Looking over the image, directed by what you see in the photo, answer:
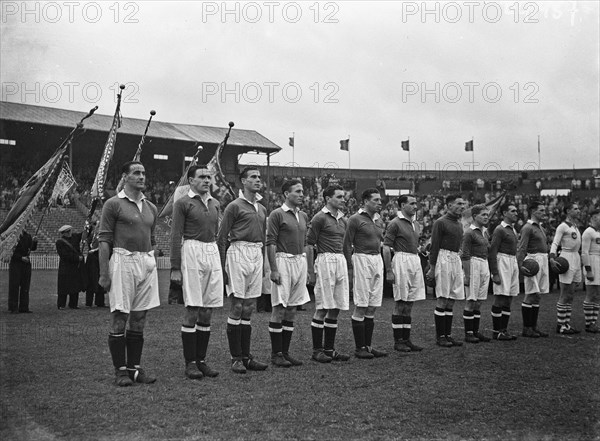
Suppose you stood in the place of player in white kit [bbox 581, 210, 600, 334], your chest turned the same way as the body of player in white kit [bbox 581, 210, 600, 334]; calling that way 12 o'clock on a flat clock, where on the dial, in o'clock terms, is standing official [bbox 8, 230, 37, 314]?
standing official [bbox 8, 230, 37, 314] is roughly at 4 o'clock from player in white kit [bbox 581, 210, 600, 334].

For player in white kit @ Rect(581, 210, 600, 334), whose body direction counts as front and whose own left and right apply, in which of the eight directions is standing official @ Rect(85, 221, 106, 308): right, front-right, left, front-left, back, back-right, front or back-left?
back-right

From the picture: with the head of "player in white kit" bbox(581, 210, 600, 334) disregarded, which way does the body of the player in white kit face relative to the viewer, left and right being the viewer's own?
facing the viewer and to the right of the viewer

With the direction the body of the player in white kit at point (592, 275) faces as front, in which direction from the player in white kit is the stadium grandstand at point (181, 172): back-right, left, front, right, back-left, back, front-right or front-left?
back
